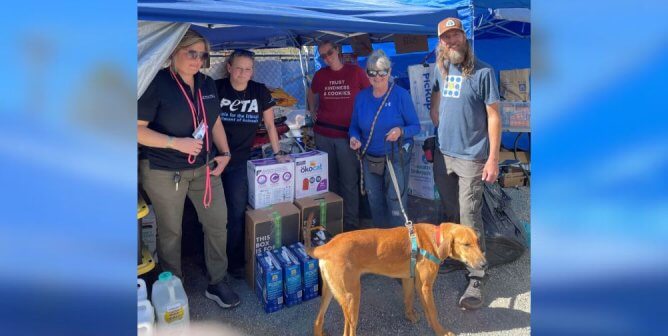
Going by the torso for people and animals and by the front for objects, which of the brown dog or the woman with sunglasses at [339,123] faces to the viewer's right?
the brown dog

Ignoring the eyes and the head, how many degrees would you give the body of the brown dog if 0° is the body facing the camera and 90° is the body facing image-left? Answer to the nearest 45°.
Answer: approximately 270°

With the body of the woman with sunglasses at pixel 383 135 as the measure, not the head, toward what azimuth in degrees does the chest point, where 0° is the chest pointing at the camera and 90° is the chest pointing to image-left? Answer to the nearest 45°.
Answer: approximately 0°

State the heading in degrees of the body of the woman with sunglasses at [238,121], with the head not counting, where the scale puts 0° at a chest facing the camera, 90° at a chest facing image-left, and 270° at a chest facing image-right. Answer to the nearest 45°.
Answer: approximately 0°

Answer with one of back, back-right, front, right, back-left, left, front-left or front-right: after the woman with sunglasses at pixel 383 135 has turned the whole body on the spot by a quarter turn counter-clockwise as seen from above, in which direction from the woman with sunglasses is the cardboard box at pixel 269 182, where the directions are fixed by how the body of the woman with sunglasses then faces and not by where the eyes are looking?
back

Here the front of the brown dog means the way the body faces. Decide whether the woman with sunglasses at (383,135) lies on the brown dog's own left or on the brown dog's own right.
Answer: on the brown dog's own left

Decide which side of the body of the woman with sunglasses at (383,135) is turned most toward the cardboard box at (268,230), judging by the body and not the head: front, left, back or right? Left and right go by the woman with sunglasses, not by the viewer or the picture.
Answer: right

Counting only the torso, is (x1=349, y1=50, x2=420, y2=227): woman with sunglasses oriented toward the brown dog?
yes

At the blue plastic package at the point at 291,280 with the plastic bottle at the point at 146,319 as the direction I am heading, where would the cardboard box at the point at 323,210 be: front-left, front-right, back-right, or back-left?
back-right

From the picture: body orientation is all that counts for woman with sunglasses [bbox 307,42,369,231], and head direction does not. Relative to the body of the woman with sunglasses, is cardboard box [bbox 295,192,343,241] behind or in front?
in front
